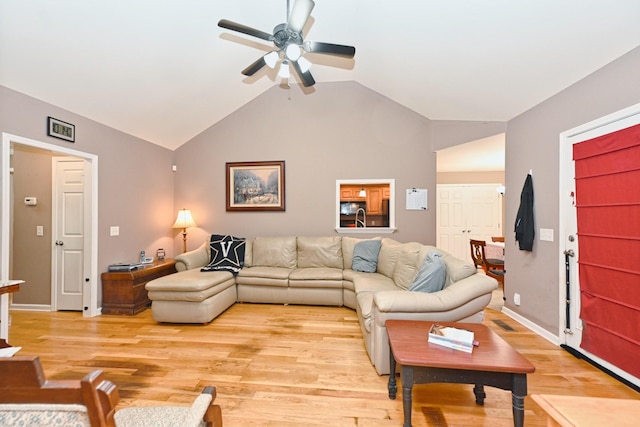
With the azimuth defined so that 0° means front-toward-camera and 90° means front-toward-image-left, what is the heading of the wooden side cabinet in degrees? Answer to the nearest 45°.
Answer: approximately 315°

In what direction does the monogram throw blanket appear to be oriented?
toward the camera

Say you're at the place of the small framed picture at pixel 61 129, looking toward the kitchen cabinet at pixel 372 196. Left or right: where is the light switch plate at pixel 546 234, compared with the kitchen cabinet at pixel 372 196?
right

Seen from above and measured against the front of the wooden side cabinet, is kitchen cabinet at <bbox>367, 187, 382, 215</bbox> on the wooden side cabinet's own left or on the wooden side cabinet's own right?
on the wooden side cabinet's own left

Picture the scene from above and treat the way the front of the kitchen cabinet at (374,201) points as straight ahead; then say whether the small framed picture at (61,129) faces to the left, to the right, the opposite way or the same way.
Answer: to the left

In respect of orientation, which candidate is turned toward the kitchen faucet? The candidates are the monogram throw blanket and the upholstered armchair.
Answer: the upholstered armchair

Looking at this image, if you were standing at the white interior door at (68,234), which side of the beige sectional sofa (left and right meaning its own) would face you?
right

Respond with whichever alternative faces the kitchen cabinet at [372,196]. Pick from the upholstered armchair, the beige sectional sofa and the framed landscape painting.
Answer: the upholstered armchair

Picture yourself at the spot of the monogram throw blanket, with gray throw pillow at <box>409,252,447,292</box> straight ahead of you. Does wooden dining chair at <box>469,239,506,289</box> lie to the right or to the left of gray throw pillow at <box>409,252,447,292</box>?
left

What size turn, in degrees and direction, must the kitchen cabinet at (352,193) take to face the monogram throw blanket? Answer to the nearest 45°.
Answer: approximately 45° to its right

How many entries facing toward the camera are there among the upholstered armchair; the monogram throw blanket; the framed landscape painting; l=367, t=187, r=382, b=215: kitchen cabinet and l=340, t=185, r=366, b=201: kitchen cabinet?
4

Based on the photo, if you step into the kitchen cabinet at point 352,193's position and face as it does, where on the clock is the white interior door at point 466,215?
The white interior door is roughly at 9 o'clock from the kitchen cabinet.

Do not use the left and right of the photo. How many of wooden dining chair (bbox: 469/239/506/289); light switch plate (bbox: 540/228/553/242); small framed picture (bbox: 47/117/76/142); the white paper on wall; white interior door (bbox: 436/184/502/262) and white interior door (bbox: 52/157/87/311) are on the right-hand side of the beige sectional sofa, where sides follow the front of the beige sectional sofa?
2

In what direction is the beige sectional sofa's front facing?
toward the camera

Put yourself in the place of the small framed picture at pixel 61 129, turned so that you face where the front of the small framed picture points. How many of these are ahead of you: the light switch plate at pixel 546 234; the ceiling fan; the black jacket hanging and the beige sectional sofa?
4

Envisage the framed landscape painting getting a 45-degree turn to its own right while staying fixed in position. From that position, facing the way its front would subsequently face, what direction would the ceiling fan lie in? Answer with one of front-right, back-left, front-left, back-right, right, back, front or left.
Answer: front-left

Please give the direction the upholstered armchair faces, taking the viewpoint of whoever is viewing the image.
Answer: facing away from the viewer and to the right of the viewer
